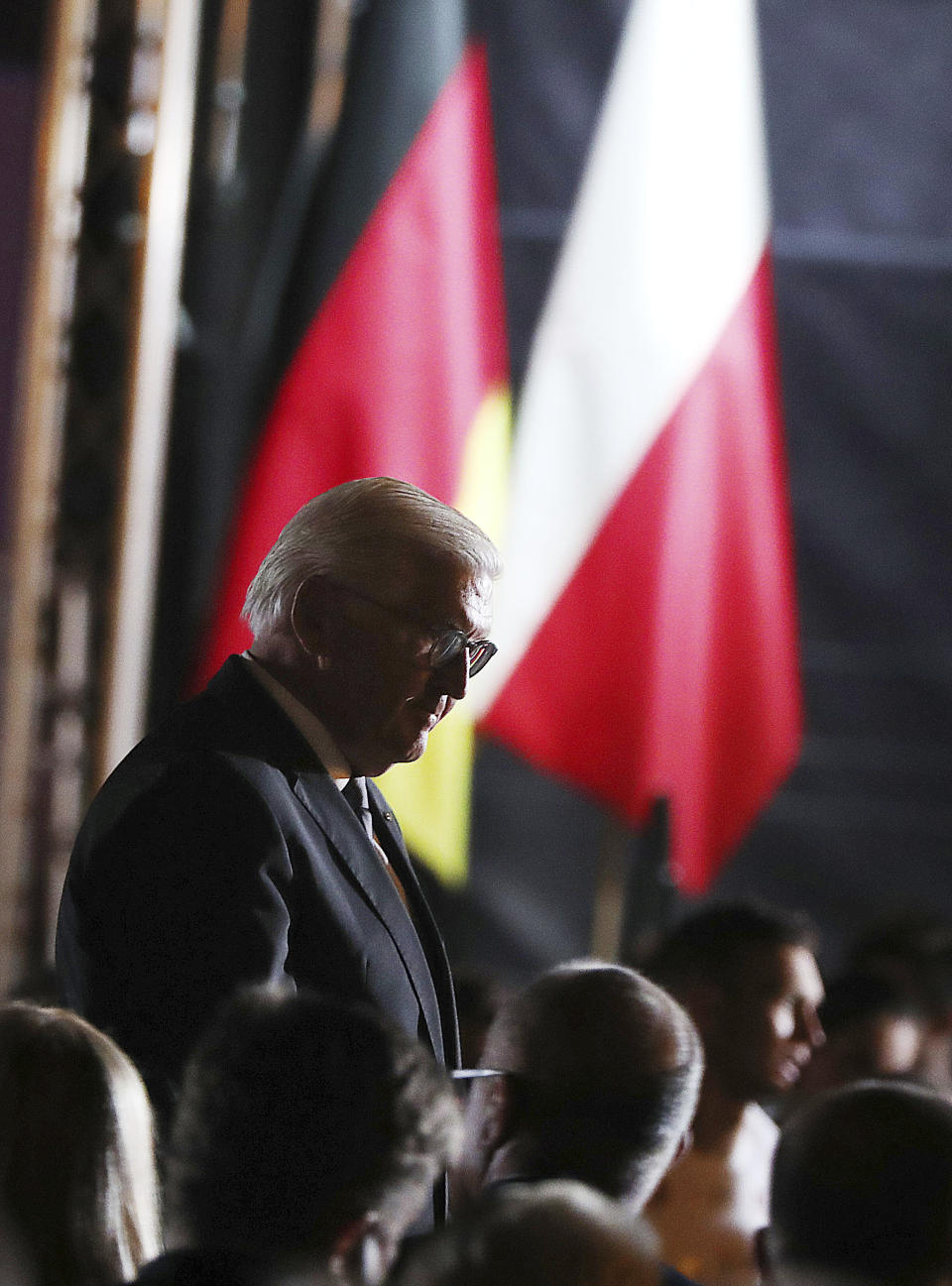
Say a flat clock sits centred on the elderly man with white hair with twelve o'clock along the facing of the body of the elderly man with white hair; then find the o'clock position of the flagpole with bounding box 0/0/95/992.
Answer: The flagpole is roughly at 7 o'clock from the elderly man with white hair.

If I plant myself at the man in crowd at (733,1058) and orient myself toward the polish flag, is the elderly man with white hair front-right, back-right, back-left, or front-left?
back-left

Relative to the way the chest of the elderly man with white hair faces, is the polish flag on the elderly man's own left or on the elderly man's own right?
on the elderly man's own left

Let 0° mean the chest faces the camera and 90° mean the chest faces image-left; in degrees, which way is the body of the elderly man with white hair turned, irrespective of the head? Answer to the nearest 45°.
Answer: approximately 315°

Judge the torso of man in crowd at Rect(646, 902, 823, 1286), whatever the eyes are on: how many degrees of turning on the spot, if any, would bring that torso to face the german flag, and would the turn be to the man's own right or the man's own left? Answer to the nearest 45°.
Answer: approximately 180°

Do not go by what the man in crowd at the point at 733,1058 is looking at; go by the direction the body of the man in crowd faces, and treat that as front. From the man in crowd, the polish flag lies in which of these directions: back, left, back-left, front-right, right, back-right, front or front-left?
back-left

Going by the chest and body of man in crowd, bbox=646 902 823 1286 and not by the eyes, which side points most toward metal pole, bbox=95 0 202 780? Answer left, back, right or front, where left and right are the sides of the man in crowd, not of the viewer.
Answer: back

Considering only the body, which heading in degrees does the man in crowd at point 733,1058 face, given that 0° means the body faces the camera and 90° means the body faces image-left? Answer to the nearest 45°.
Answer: approximately 315°

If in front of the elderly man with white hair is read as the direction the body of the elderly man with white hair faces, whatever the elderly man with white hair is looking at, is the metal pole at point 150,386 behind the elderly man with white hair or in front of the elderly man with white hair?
behind

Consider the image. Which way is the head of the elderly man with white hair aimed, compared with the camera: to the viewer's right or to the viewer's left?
to the viewer's right

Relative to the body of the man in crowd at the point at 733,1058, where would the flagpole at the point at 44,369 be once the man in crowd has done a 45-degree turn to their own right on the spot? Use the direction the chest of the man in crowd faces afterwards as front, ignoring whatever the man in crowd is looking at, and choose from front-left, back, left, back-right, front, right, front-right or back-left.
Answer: back-right

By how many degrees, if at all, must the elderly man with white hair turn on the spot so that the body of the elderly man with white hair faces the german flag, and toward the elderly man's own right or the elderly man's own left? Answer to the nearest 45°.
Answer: approximately 135° to the elderly man's own left
